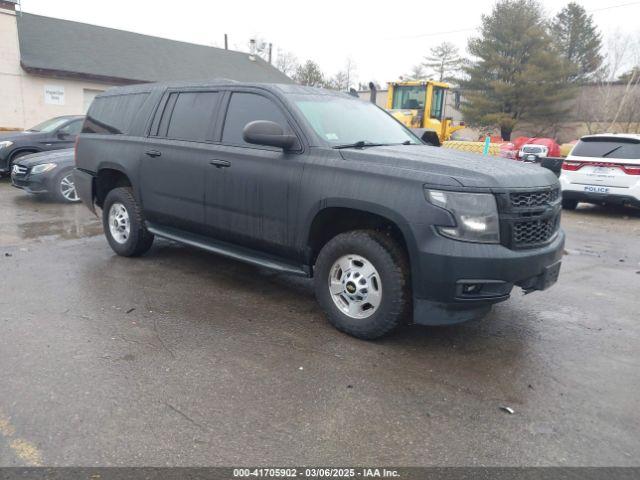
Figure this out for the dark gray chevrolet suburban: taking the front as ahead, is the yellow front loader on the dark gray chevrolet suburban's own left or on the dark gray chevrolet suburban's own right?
on the dark gray chevrolet suburban's own left

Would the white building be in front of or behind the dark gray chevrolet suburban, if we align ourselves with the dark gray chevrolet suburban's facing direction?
behind

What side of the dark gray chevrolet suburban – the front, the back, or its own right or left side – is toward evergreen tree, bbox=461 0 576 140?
left

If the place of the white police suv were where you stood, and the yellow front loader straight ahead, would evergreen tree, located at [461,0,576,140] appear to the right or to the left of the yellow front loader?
right

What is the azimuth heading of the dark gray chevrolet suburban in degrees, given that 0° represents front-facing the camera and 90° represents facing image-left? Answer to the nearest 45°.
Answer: approximately 315°

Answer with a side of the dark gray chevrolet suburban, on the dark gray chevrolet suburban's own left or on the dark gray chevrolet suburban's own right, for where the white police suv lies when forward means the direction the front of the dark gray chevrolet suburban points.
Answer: on the dark gray chevrolet suburban's own left

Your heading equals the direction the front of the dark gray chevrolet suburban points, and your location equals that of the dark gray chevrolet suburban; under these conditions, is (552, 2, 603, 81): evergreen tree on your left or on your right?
on your left
